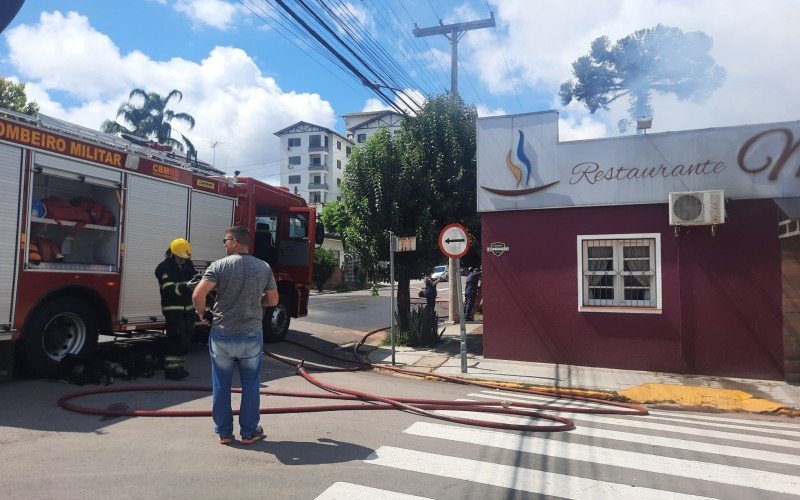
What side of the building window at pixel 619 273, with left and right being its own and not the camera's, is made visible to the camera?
front

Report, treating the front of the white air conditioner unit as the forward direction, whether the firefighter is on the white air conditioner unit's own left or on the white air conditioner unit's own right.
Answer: on the white air conditioner unit's own right

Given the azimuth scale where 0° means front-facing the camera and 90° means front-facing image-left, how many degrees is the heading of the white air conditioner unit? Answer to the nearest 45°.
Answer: approximately 0°

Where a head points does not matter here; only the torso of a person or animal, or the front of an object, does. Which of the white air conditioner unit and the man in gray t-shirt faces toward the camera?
the white air conditioner unit

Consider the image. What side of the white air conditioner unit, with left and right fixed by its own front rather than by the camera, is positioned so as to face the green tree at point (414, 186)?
right

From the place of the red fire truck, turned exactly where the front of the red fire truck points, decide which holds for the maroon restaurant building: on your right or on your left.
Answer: on your right

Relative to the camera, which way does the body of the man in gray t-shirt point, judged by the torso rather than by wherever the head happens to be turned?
away from the camera

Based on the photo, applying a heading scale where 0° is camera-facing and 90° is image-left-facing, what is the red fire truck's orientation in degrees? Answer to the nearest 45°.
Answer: approximately 225°

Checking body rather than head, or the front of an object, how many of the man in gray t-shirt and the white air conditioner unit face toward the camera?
1

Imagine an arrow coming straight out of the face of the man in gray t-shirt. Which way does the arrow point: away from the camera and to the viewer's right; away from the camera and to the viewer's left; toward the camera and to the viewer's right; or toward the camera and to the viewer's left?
away from the camera and to the viewer's left

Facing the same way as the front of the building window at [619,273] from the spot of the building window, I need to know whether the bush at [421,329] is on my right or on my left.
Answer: on my right

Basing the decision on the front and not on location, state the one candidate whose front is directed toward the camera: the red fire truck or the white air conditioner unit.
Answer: the white air conditioner unit

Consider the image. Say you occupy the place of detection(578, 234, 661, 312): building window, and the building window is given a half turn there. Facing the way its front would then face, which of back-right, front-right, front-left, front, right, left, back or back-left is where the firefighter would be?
back-left

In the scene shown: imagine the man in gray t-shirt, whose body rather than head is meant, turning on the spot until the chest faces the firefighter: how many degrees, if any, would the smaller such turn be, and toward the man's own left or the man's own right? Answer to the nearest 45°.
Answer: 0° — they already face them

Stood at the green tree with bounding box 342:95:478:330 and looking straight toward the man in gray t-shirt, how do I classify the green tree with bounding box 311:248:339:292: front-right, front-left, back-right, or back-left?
back-right

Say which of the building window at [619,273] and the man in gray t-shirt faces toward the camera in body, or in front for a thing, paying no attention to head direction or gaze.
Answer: the building window
